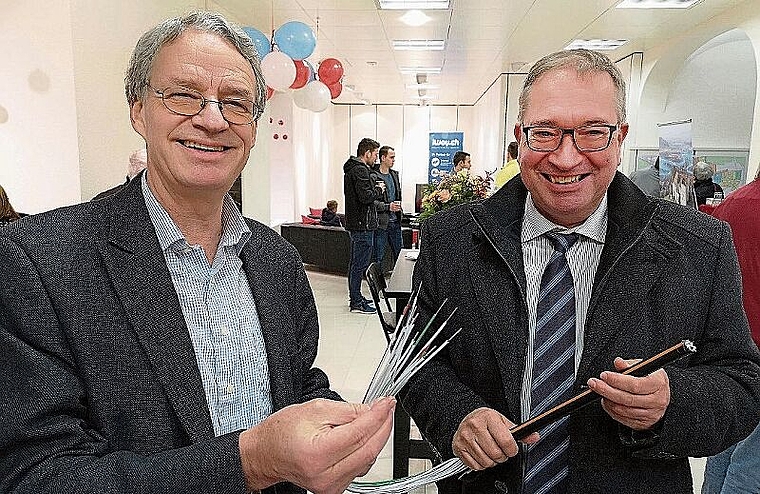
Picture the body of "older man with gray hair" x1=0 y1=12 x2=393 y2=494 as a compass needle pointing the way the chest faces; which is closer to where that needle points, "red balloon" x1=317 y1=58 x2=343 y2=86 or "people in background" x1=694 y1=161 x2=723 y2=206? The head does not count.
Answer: the people in background

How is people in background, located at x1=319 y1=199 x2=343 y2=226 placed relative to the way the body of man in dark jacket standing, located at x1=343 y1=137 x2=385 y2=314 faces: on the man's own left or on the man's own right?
on the man's own left

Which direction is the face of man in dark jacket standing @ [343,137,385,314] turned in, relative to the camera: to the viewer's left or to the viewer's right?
to the viewer's right

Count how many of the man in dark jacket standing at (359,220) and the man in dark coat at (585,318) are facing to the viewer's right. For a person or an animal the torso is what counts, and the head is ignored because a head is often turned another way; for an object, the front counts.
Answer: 1

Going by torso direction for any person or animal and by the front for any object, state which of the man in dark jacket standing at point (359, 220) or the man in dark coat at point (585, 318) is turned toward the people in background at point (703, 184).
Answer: the man in dark jacket standing

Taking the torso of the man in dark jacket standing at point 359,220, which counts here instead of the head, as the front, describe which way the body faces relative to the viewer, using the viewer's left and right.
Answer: facing to the right of the viewer

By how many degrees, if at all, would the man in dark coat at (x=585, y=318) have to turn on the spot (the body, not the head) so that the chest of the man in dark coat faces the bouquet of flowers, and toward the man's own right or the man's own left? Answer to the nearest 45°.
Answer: approximately 180°

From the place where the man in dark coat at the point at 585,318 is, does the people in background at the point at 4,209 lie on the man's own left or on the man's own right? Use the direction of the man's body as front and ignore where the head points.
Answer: on the man's own right

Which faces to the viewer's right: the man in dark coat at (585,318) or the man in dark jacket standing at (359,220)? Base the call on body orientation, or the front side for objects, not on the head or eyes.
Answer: the man in dark jacket standing

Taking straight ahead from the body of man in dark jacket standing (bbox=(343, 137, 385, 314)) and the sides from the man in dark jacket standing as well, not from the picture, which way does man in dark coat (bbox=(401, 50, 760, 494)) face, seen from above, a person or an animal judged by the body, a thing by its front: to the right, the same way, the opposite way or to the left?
to the right
